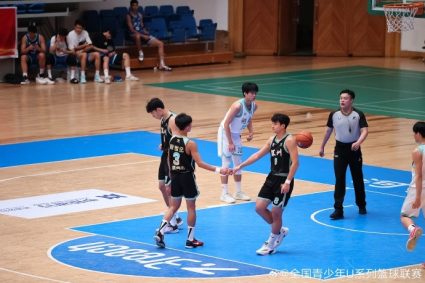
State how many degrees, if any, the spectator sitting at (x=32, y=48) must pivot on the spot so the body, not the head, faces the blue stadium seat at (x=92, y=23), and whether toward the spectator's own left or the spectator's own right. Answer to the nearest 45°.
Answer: approximately 135° to the spectator's own left

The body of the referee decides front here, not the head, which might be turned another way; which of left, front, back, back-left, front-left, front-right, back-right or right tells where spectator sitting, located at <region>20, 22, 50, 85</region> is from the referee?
back-right

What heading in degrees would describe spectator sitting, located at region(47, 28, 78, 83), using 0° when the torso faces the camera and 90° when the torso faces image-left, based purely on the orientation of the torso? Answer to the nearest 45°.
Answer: approximately 0°

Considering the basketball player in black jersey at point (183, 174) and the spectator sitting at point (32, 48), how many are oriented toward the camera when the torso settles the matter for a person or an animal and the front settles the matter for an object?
1

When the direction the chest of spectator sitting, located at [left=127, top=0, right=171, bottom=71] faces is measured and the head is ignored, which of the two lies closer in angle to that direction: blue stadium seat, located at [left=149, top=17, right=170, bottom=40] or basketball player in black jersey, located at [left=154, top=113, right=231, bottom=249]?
the basketball player in black jersey

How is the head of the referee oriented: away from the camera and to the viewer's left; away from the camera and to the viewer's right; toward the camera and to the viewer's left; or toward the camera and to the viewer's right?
toward the camera and to the viewer's left
